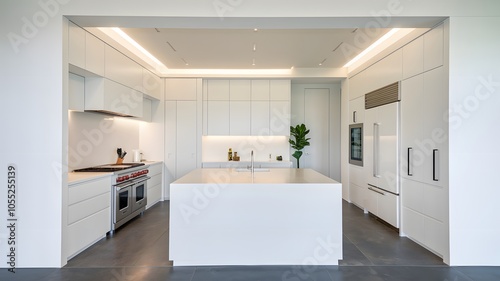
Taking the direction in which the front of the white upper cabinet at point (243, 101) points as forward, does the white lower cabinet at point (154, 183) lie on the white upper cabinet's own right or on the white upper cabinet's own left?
on the white upper cabinet's own right

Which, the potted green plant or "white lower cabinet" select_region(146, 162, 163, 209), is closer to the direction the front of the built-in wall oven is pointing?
the white lower cabinet

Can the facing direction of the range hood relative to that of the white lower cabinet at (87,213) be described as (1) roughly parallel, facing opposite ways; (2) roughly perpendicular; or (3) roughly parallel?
roughly parallel

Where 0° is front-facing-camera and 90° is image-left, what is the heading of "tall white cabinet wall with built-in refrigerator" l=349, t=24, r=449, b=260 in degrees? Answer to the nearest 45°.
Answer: approximately 45°

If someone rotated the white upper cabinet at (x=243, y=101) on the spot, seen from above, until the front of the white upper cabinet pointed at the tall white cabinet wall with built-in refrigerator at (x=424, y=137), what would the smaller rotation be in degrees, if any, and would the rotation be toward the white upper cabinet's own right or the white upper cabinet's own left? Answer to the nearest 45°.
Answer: approximately 45° to the white upper cabinet's own left

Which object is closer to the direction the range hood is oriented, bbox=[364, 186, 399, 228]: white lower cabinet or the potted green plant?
the white lower cabinet

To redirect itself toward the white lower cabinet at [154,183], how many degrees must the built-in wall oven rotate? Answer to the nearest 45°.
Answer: approximately 45° to its right

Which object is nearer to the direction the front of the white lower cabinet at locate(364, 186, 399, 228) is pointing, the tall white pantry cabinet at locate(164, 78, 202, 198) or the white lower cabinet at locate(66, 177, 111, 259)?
the white lower cabinet

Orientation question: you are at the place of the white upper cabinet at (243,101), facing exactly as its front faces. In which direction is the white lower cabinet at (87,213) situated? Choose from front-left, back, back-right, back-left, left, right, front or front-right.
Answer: front-right

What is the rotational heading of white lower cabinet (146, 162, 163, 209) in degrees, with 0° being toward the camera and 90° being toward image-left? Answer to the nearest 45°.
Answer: approximately 315°

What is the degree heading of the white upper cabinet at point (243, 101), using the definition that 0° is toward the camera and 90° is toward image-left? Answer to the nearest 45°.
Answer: approximately 0°

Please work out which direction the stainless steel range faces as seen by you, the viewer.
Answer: facing the viewer and to the right of the viewer

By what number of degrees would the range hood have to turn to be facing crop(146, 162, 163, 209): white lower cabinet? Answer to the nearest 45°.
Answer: approximately 90° to its left

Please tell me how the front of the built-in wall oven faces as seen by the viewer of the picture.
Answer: facing the viewer and to the left of the viewer

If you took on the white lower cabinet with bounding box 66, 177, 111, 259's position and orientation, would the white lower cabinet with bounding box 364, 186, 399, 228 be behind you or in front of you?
in front

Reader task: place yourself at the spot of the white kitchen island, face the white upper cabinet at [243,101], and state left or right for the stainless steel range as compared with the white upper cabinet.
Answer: left

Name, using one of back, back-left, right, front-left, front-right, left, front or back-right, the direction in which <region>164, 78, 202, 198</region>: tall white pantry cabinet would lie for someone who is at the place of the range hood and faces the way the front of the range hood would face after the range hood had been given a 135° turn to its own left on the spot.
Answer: front-right

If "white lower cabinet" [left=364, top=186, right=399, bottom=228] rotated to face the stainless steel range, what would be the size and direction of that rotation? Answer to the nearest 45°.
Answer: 0° — it already faces it

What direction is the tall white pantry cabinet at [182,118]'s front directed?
toward the camera

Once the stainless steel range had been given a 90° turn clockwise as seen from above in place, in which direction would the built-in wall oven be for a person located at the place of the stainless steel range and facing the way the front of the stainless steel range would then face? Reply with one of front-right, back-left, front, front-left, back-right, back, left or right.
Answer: back-left

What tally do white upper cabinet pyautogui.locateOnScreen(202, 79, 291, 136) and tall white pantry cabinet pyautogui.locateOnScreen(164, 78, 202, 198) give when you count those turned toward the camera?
2
